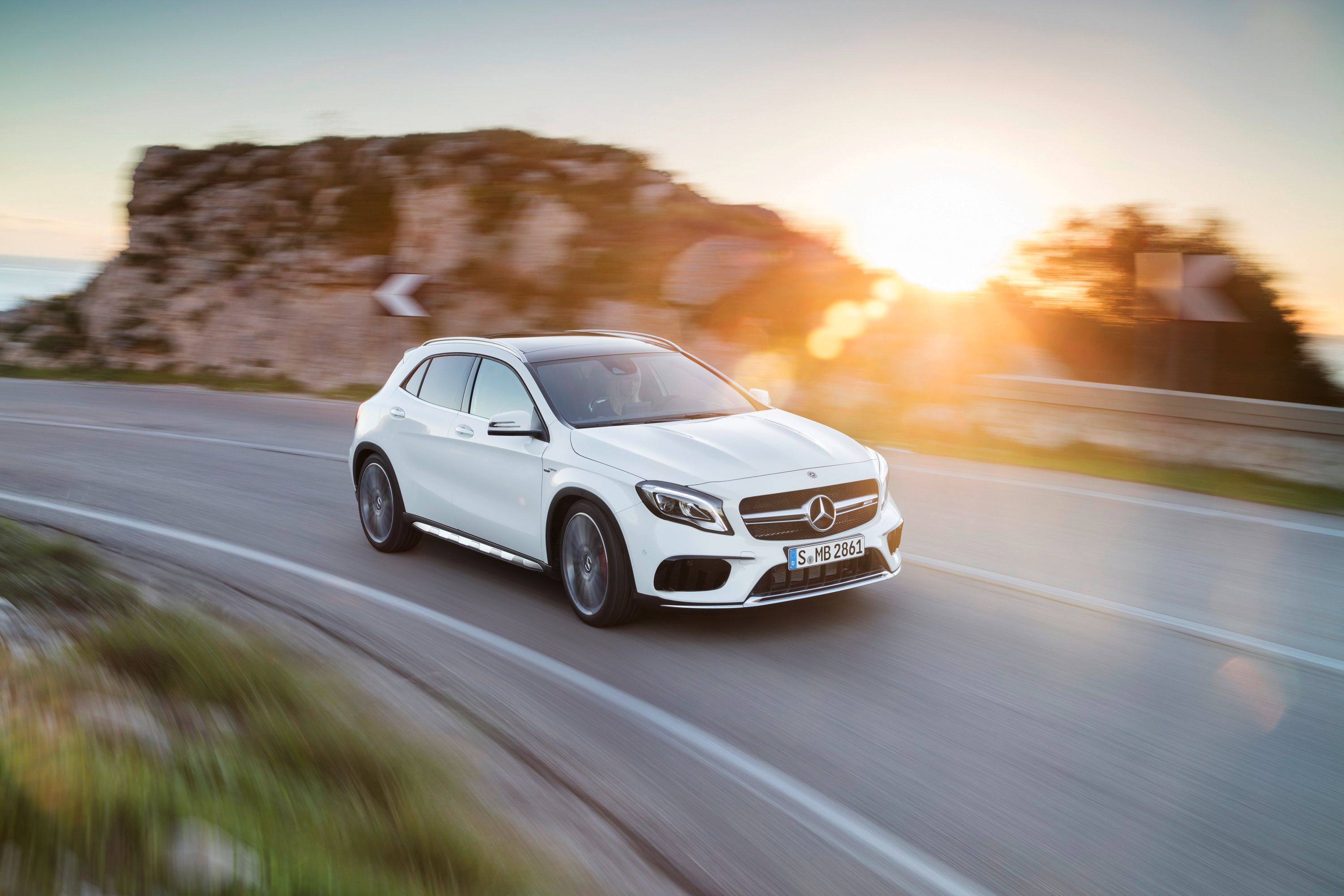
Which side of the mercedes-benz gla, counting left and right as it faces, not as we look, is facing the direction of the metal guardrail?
left

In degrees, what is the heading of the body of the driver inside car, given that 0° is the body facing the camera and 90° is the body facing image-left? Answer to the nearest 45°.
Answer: approximately 315°

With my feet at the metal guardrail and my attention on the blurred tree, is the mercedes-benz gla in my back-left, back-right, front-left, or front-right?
back-left

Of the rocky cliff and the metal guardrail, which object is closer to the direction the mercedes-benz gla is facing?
the metal guardrail

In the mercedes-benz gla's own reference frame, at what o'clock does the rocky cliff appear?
The rocky cliff is roughly at 7 o'clock from the mercedes-benz gla.

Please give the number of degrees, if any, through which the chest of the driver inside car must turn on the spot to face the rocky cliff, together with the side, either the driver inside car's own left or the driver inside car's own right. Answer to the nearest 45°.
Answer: approximately 135° to the driver inside car's own left

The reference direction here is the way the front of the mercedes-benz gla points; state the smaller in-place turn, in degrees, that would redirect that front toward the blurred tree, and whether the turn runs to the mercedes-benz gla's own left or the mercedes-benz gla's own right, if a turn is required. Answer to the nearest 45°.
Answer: approximately 90° to the mercedes-benz gla's own left

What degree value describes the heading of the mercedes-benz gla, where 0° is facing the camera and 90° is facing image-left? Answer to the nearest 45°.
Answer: approximately 315°

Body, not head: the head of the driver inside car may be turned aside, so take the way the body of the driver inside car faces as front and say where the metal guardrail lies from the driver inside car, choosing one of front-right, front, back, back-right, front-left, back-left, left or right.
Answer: left
